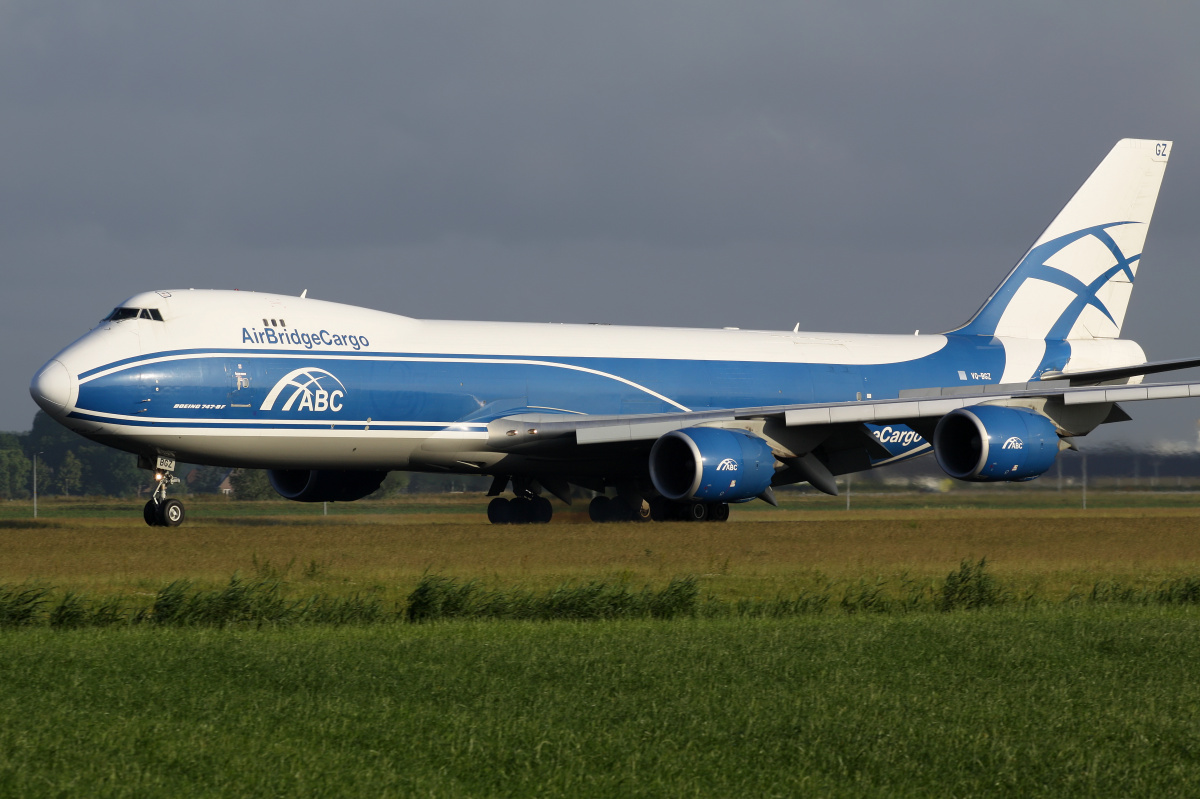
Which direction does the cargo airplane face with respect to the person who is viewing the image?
facing the viewer and to the left of the viewer
